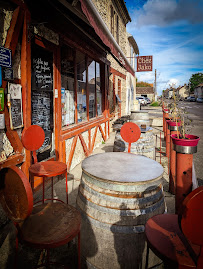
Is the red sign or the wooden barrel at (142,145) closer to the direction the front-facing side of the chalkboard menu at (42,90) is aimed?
the wooden barrel

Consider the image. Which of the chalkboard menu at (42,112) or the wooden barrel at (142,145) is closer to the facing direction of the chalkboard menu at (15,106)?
the wooden barrel

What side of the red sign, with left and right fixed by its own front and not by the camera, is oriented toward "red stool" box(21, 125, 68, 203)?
front

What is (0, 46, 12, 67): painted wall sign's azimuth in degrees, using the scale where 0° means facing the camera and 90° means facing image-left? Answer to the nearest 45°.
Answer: approximately 315°

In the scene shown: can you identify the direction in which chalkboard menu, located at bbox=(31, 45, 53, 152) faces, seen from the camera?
facing the viewer and to the right of the viewer

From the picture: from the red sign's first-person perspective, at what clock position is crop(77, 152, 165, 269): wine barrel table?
The wine barrel table is roughly at 12 o'clock from the red sign.

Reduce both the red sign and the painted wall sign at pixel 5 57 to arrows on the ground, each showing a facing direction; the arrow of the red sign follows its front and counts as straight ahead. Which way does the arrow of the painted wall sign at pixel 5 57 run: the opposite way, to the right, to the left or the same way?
to the left

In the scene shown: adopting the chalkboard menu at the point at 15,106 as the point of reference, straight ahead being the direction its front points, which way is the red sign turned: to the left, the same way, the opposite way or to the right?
to the right

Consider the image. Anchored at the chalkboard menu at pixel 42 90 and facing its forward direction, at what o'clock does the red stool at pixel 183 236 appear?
The red stool is roughly at 1 o'clock from the chalkboard menu.
